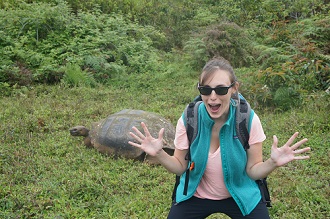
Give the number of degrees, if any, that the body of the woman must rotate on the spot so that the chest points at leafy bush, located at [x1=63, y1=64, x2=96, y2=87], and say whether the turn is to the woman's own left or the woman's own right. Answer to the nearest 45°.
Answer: approximately 135° to the woman's own right

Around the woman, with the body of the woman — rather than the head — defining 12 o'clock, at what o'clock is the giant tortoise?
The giant tortoise is roughly at 5 o'clock from the woman.

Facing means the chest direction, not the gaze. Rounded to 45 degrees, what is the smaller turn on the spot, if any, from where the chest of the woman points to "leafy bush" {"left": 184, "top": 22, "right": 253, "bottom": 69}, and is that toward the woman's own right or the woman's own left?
approximately 180°

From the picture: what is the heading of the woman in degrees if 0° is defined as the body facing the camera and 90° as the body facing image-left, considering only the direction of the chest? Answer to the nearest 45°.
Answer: approximately 0°
